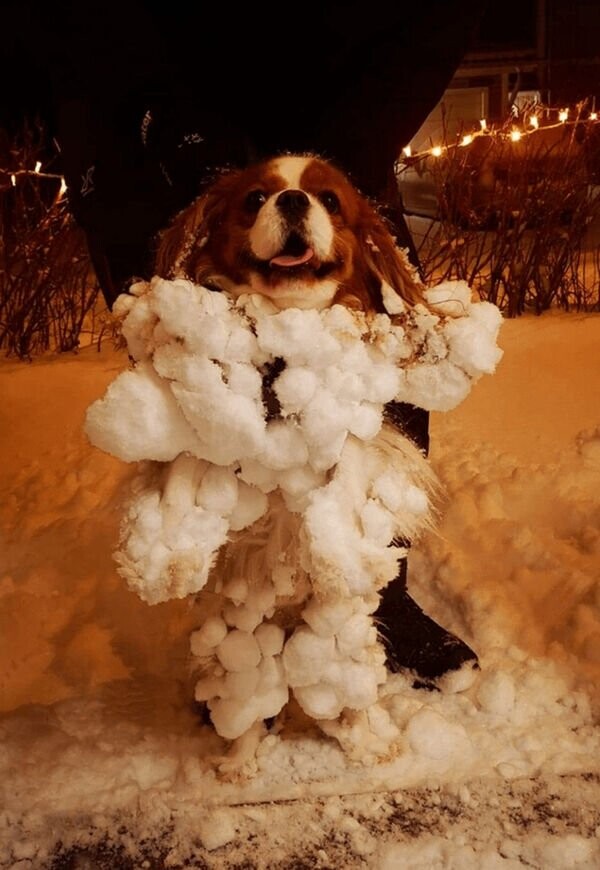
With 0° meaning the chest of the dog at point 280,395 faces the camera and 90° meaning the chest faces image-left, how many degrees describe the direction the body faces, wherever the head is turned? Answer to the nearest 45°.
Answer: approximately 0°

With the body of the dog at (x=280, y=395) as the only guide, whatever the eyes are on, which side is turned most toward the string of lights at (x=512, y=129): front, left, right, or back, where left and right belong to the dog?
back

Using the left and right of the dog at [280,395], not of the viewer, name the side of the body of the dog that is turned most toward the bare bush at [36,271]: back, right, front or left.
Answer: back

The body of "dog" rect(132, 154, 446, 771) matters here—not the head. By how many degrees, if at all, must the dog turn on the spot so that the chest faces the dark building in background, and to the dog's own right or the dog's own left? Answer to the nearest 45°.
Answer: approximately 180°

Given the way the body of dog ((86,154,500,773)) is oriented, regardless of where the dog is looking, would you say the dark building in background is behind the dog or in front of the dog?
behind

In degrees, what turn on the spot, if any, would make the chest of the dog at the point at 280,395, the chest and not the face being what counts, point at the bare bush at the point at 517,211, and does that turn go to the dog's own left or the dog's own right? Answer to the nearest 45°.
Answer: approximately 180°

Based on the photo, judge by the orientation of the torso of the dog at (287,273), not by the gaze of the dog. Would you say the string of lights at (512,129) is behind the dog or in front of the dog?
behind

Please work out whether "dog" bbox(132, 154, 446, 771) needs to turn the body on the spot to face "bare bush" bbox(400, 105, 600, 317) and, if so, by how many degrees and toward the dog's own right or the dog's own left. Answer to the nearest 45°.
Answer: approximately 180°
